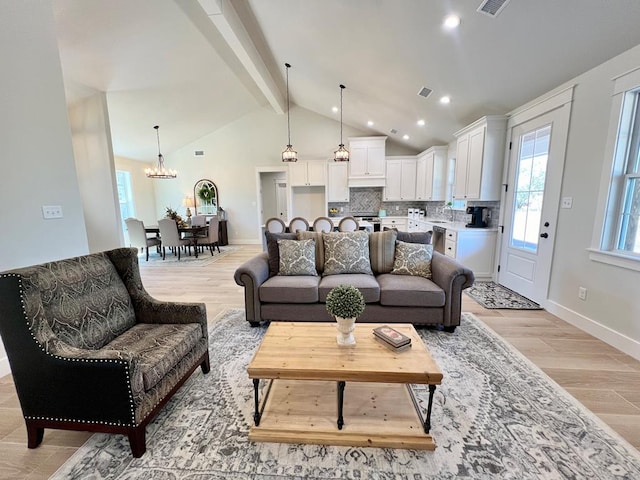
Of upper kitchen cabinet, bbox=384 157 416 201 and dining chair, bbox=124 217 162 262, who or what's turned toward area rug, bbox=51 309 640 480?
the upper kitchen cabinet

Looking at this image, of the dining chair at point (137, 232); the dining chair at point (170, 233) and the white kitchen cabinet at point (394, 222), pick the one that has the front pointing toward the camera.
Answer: the white kitchen cabinet

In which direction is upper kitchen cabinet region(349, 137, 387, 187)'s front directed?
toward the camera

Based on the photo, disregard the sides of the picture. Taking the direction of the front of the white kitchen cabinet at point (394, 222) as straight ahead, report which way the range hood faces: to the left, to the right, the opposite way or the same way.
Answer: the same way

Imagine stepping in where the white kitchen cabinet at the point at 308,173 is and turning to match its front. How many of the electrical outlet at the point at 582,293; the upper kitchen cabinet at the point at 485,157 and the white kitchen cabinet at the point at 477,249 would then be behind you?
0

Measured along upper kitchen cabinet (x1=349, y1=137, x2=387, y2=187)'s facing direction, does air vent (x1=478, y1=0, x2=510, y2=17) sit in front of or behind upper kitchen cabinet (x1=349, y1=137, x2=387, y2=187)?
in front

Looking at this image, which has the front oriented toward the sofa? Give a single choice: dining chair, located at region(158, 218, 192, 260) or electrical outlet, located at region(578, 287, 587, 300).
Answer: the electrical outlet

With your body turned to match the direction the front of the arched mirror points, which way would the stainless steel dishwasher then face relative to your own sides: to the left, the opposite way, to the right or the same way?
to the right

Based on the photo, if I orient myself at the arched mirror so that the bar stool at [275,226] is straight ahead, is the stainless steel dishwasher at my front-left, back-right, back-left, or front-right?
front-left

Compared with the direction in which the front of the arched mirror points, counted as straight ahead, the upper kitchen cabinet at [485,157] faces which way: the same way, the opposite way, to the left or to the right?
to the right

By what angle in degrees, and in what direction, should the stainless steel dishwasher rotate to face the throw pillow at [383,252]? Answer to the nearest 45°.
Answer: approximately 45° to its left

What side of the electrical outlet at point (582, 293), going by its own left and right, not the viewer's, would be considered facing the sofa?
front

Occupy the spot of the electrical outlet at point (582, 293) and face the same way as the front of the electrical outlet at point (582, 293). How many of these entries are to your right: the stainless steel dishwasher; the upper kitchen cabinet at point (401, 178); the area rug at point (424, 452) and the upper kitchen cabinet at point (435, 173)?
3

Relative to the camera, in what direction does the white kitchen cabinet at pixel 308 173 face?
facing the viewer

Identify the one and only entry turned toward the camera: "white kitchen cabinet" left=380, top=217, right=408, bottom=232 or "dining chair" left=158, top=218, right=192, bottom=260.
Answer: the white kitchen cabinet

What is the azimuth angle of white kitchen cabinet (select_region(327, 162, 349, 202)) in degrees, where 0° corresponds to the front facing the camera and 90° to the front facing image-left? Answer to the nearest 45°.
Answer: approximately 0°

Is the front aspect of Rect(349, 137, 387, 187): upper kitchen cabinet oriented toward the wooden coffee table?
yes

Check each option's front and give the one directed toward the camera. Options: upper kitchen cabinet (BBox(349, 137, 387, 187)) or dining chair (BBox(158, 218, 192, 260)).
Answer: the upper kitchen cabinet

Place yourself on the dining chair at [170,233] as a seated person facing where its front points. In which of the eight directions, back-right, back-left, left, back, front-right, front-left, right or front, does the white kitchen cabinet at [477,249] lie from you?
right

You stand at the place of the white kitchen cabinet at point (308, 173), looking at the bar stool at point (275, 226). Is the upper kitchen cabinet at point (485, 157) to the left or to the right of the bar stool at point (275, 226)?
left
